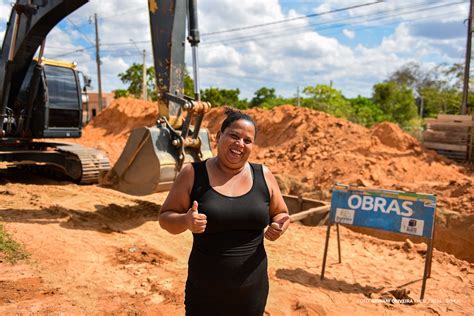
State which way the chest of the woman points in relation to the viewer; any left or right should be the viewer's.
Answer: facing the viewer

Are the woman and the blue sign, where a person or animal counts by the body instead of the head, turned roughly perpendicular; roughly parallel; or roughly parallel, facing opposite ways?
roughly parallel

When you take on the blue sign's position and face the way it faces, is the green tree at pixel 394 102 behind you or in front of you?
behind

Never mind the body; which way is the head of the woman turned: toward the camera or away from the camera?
toward the camera

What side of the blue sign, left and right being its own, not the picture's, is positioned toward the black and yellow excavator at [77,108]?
right

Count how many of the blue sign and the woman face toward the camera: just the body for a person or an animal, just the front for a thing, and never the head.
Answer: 2

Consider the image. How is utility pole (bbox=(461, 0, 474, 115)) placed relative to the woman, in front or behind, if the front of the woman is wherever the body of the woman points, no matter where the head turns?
behind

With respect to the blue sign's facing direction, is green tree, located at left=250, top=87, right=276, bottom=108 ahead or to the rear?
to the rear

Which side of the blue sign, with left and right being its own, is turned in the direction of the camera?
front

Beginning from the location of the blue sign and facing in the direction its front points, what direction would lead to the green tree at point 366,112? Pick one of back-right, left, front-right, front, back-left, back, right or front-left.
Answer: back

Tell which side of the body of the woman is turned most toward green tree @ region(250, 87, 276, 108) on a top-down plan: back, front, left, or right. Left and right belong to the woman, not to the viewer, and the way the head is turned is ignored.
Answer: back
